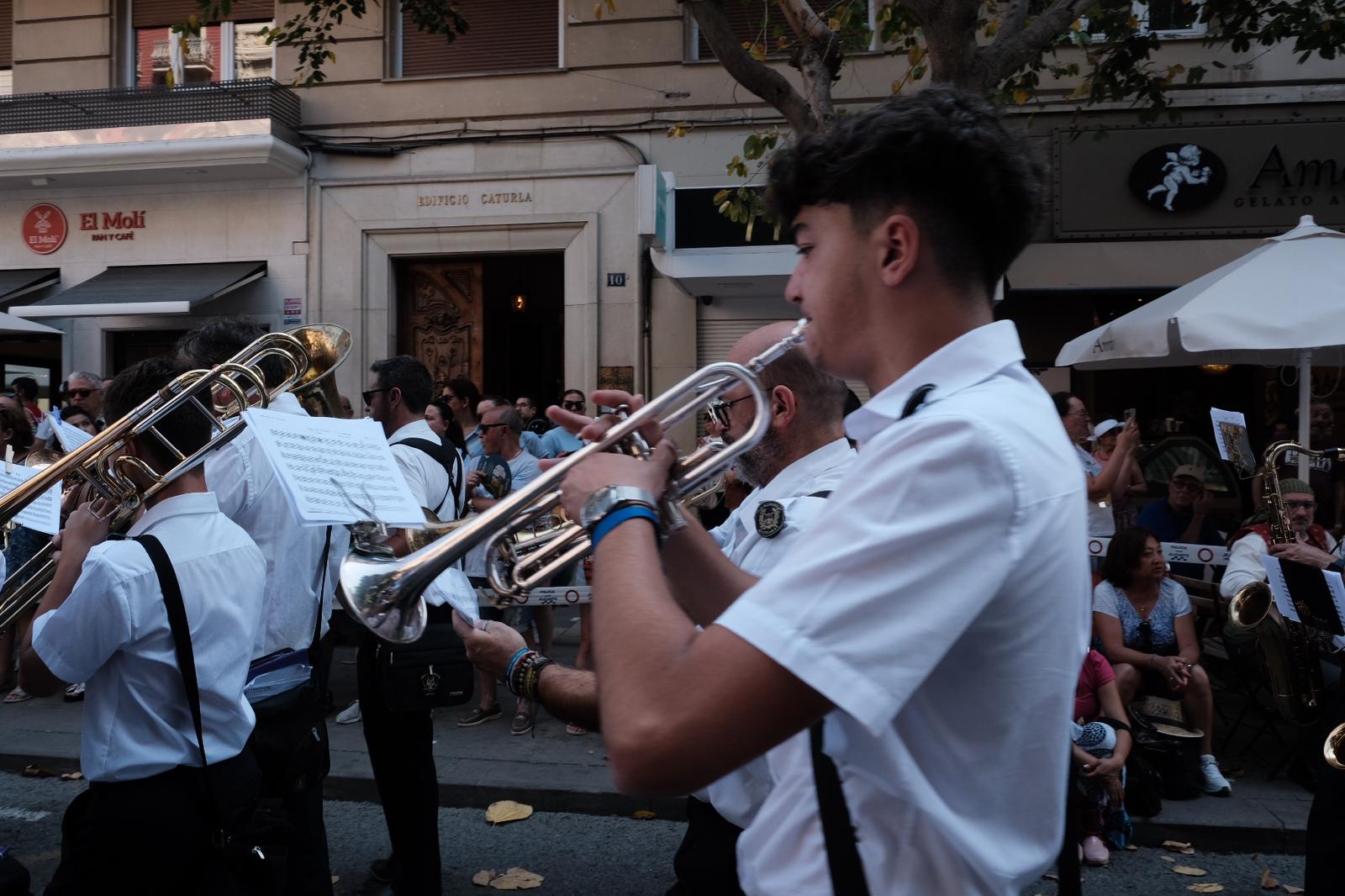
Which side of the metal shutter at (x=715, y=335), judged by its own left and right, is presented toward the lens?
front

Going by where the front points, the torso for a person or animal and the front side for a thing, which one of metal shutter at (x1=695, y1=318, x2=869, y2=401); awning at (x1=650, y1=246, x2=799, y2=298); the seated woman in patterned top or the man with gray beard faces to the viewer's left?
the man with gray beard

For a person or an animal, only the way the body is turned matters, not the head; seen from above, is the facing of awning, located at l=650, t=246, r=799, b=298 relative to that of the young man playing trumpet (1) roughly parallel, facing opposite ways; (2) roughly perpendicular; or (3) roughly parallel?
roughly perpendicular

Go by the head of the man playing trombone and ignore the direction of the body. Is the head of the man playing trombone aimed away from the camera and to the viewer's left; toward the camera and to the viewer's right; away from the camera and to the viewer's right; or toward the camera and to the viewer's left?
away from the camera and to the viewer's left

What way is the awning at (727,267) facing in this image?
toward the camera

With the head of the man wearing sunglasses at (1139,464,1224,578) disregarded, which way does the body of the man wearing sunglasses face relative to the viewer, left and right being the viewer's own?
facing the viewer

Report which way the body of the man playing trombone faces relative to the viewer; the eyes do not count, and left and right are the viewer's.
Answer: facing away from the viewer and to the left of the viewer

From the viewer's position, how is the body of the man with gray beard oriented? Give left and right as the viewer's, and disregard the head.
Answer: facing to the left of the viewer

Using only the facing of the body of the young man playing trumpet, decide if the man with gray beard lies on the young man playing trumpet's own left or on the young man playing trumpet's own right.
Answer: on the young man playing trumpet's own right
